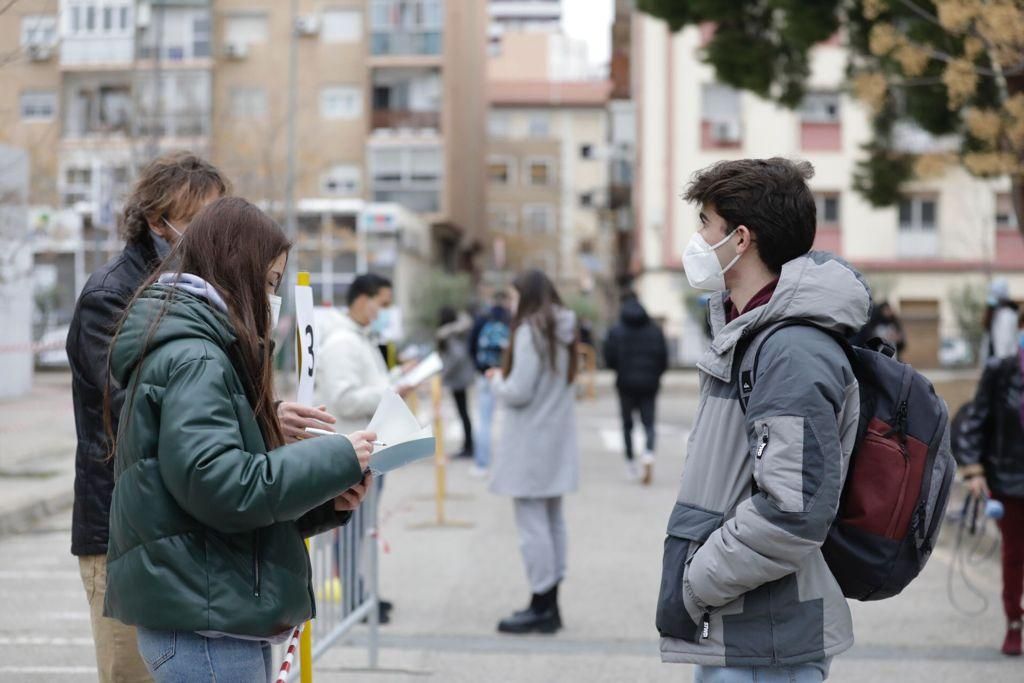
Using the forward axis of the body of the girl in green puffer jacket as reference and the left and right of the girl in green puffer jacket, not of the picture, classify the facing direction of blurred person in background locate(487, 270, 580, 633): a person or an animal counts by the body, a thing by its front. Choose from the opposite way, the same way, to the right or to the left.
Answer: the opposite way

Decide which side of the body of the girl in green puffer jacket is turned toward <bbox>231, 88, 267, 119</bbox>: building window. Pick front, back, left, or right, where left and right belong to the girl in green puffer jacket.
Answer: left

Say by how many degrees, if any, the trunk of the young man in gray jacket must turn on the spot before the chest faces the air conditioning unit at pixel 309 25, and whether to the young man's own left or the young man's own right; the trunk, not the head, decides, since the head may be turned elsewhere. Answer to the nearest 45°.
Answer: approximately 90° to the young man's own right

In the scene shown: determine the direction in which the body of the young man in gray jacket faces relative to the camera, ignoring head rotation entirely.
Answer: to the viewer's left

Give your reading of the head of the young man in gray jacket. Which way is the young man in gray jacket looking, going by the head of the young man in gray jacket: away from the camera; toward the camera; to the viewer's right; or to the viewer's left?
to the viewer's left

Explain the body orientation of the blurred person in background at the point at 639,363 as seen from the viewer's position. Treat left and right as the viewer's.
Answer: facing away from the viewer

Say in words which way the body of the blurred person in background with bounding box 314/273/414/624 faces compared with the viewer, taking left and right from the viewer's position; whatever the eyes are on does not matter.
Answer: facing to the right of the viewer

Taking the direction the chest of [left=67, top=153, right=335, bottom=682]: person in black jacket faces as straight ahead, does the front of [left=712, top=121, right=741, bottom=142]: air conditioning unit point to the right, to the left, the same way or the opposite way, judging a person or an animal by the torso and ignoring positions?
to the right

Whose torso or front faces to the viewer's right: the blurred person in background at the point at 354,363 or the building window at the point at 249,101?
the blurred person in background

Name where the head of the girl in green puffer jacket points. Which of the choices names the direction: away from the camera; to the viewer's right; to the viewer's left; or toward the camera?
to the viewer's right

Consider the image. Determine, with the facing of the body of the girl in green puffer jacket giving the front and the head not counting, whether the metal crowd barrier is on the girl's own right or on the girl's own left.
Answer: on the girl's own left

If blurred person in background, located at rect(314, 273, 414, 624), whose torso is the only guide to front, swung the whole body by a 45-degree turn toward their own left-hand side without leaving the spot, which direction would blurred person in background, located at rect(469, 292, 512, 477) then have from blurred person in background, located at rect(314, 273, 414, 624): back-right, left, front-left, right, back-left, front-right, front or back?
front-left

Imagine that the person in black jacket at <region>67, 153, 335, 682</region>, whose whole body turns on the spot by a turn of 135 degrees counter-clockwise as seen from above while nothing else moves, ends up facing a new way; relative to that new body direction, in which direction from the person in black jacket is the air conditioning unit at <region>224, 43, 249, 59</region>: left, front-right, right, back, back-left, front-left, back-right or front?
front-right

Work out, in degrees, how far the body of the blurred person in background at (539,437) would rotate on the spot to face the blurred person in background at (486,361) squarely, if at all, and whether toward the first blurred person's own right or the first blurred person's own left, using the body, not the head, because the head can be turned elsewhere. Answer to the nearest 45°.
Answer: approximately 90° to the first blurred person's own right

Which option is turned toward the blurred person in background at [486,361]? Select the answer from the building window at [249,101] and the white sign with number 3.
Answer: the building window

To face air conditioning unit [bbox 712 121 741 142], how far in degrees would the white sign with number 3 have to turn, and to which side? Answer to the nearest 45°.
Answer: approximately 135° to its left

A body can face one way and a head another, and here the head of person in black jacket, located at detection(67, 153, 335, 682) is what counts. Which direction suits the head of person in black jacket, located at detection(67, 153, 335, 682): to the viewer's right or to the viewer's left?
to the viewer's right

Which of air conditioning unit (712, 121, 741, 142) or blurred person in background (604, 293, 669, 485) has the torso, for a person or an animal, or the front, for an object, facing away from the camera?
the blurred person in background

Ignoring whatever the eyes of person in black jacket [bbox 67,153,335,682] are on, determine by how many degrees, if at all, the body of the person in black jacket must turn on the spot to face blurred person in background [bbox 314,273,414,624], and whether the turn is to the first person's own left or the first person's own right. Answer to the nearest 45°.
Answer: approximately 90° to the first person's own left

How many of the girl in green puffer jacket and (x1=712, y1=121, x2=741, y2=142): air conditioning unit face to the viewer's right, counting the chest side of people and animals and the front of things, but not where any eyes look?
1
